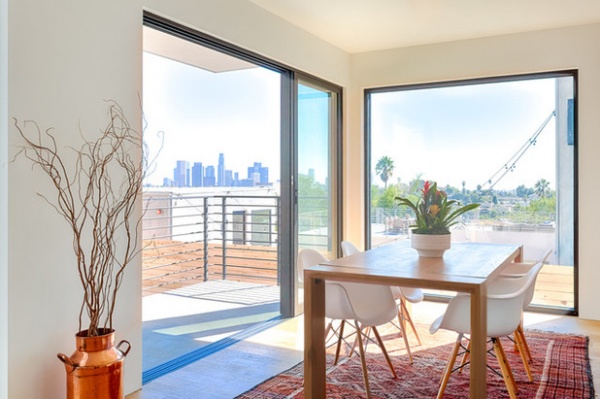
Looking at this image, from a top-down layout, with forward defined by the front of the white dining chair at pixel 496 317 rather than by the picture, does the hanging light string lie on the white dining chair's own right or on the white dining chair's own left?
on the white dining chair's own right

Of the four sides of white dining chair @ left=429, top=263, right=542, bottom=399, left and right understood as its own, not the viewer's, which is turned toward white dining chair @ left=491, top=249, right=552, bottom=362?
right

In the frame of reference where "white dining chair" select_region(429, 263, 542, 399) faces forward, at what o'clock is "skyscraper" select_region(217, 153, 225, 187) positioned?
The skyscraper is roughly at 1 o'clock from the white dining chair.

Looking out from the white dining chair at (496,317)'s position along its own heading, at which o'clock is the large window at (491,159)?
The large window is roughly at 3 o'clock from the white dining chair.

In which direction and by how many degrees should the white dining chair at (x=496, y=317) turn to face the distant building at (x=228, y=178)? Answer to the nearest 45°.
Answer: approximately 45° to its right

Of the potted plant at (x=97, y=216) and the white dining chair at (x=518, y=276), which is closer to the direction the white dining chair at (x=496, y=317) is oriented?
the potted plant

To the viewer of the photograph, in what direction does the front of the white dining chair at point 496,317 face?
facing to the left of the viewer

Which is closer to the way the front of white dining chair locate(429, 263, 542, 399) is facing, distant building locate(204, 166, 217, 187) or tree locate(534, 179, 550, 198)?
the distant building

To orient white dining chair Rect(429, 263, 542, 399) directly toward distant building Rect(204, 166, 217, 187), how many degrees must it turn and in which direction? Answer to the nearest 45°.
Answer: approximately 45° to its right

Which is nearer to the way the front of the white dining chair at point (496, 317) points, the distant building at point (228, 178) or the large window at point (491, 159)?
the distant building
